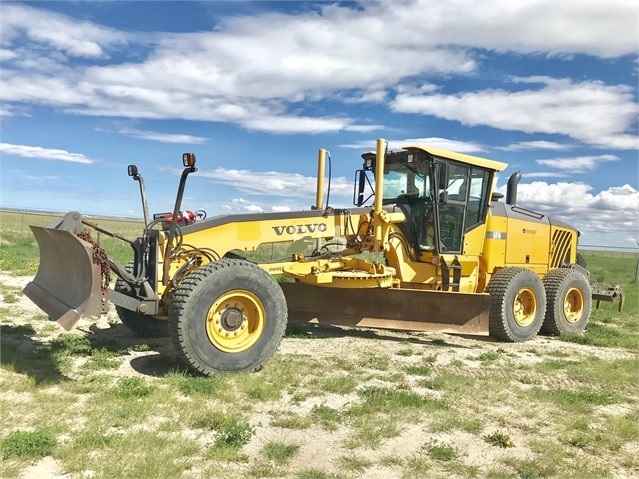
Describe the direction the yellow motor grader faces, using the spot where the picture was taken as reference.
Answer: facing the viewer and to the left of the viewer
